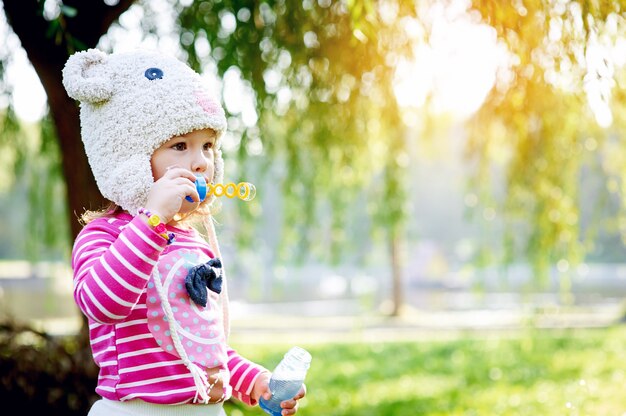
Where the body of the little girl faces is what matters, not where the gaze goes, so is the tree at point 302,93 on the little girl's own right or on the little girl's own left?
on the little girl's own left

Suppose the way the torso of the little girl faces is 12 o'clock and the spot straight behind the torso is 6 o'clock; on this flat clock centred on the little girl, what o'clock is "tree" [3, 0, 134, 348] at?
The tree is roughly at 7 o'clock from the little girl.

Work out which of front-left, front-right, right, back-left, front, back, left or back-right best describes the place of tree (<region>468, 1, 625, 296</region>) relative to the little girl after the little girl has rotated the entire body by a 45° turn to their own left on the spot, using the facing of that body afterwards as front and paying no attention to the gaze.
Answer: front-left
